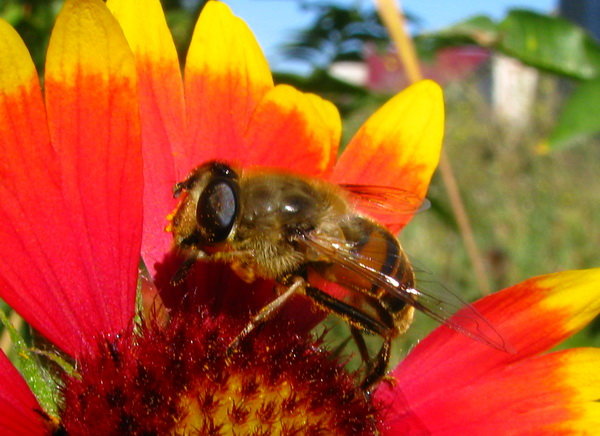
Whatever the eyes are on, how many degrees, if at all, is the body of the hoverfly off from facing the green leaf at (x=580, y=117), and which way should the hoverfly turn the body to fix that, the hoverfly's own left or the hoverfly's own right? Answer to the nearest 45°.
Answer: approximately 135° to the hoverfly's own right

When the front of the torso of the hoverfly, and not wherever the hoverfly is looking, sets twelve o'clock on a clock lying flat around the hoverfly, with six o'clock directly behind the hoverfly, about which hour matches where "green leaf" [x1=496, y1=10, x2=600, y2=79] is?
The green leaf is roughly at 4 o'clock from the hoverfly.

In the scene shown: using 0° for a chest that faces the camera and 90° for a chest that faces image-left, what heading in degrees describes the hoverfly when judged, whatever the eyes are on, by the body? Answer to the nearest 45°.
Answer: approximately 90°
